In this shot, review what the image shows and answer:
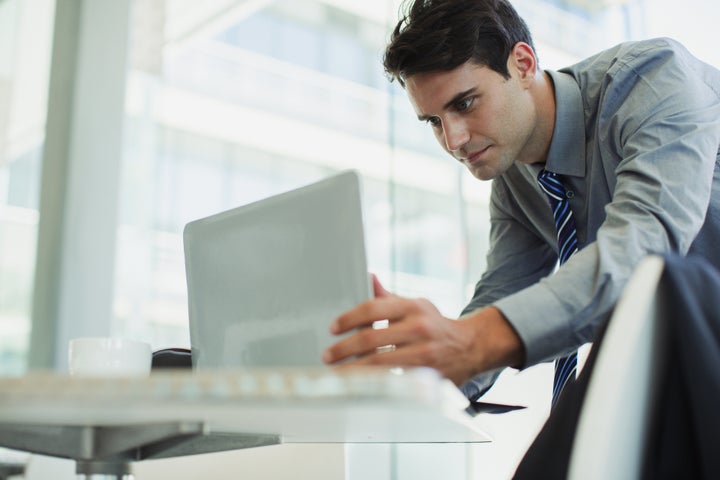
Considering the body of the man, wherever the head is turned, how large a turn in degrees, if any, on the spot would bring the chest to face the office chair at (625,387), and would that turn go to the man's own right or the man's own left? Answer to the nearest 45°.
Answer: approximately 45° to the man's own left

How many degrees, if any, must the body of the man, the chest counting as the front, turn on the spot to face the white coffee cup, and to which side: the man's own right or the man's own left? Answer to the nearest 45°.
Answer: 0° — they already face it

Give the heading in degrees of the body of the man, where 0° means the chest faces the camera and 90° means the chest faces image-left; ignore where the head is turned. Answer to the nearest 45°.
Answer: approximately 45°

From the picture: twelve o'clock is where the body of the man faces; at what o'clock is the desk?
The desk is roughly at 11 o'clock from the man.
